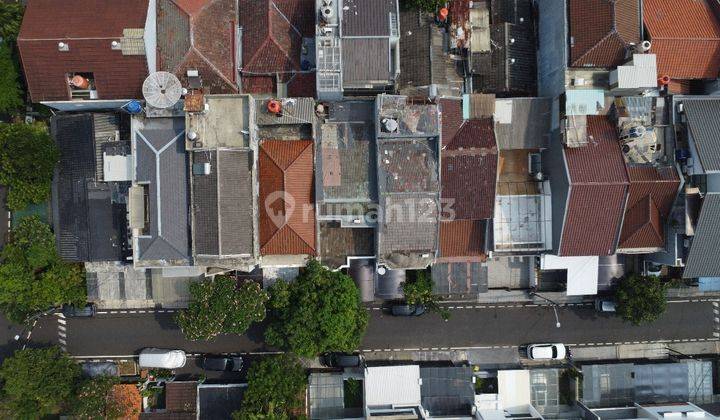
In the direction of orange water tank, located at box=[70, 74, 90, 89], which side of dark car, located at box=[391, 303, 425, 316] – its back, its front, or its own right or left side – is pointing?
back

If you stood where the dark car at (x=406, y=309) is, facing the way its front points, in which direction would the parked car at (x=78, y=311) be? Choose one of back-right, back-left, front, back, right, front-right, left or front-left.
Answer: back

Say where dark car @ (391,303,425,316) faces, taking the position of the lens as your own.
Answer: facing to the right of the viewer

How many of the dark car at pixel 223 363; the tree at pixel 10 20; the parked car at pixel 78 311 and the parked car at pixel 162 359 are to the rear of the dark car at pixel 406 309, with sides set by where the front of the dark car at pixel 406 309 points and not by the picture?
4

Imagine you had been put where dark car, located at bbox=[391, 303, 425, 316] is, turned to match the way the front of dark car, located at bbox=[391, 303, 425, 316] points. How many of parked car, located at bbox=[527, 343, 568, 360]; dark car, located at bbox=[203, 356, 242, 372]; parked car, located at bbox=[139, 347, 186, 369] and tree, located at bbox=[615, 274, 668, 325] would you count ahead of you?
2
